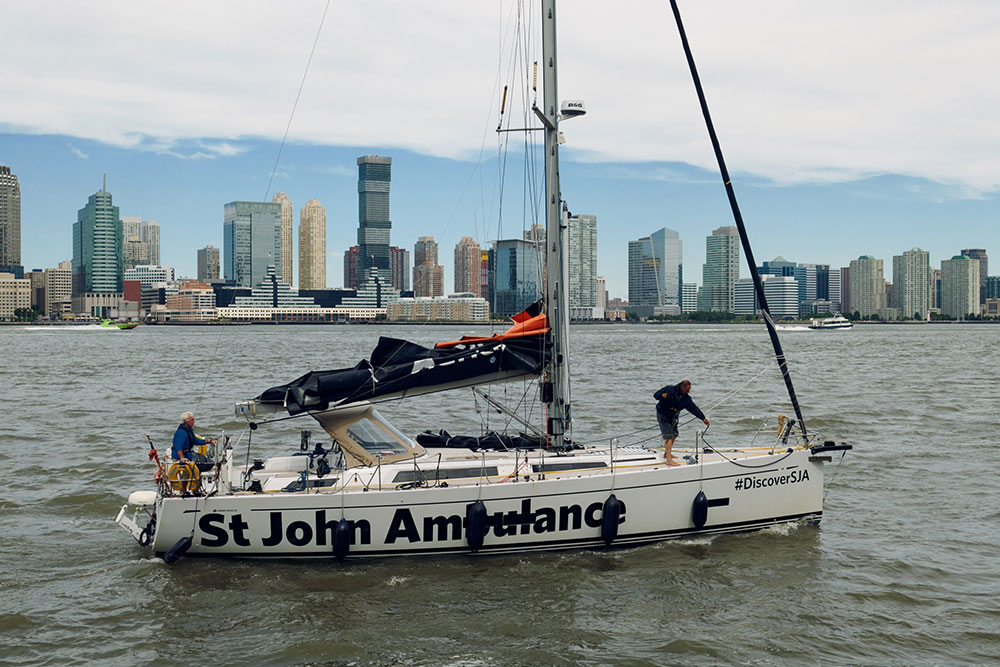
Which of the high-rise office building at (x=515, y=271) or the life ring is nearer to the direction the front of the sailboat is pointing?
the high-rise office building

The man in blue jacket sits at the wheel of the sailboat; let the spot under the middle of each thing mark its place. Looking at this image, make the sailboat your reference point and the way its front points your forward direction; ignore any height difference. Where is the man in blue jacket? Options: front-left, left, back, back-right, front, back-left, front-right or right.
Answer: back

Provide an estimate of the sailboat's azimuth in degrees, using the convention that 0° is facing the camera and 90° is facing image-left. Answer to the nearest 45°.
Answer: approximately 270°

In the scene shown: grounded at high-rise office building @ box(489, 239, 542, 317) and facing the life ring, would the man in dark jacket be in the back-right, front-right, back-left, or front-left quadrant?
front-left

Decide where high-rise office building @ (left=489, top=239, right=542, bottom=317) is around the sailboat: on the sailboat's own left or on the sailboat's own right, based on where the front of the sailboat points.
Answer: on the sailboat's own left
